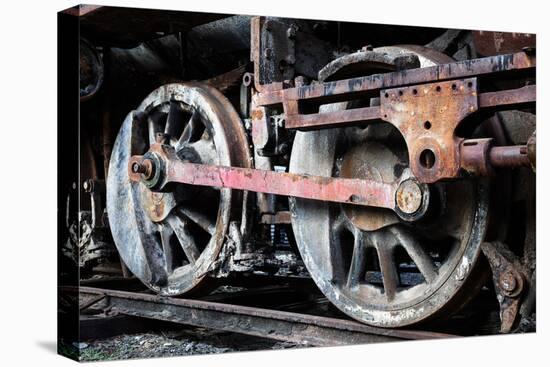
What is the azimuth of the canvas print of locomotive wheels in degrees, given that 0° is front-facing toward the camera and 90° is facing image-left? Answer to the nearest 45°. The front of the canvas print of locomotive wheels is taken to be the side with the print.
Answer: approximately 315°
